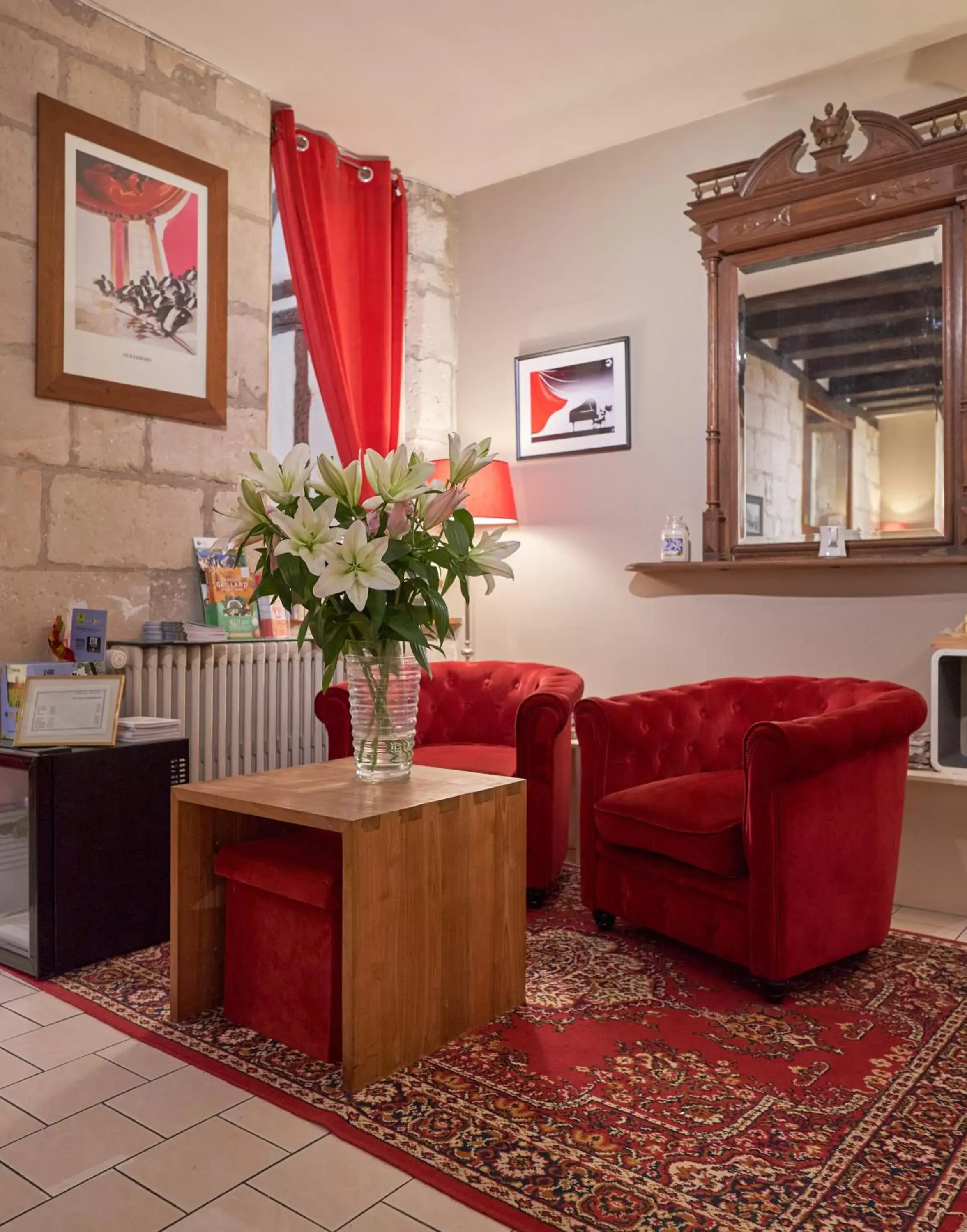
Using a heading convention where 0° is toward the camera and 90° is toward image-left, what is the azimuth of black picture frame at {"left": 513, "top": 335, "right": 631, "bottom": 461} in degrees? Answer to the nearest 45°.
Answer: approximately 45°

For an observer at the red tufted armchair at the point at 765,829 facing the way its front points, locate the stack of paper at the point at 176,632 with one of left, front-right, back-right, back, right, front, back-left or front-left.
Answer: front-right

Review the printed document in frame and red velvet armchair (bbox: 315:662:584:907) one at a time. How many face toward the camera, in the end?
2

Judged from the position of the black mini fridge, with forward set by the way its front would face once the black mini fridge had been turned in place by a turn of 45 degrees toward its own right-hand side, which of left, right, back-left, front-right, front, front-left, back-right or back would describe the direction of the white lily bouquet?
back-left

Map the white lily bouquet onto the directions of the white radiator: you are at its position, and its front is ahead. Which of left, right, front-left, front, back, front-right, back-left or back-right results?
front-right

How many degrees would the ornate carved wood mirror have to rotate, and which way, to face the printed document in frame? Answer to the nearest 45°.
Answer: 0° — it already faces it

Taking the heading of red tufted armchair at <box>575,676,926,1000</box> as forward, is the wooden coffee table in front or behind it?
in front

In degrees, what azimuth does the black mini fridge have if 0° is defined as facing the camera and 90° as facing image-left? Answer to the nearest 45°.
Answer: approximately 45°

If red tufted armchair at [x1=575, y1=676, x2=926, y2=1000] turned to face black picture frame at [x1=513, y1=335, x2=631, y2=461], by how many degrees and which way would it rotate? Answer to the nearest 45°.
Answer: approximately 90° to its right

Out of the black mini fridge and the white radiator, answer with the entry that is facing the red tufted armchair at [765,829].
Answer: the white radiator
